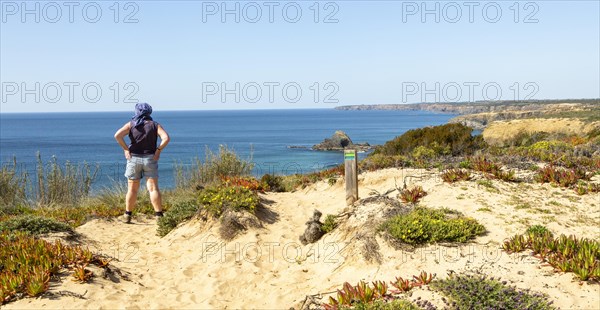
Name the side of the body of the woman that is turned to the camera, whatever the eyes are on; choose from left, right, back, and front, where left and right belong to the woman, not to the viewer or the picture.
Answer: back

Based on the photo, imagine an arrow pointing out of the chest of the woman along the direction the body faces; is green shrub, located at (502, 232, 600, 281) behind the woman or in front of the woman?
behind

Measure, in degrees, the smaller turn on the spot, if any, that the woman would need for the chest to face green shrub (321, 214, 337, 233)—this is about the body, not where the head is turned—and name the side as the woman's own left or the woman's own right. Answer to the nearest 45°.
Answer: approximately 135° to the woman's own right

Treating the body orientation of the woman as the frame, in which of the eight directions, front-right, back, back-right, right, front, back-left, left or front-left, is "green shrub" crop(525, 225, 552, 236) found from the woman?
back-right

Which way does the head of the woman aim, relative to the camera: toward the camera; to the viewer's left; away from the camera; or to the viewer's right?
away from the camera
